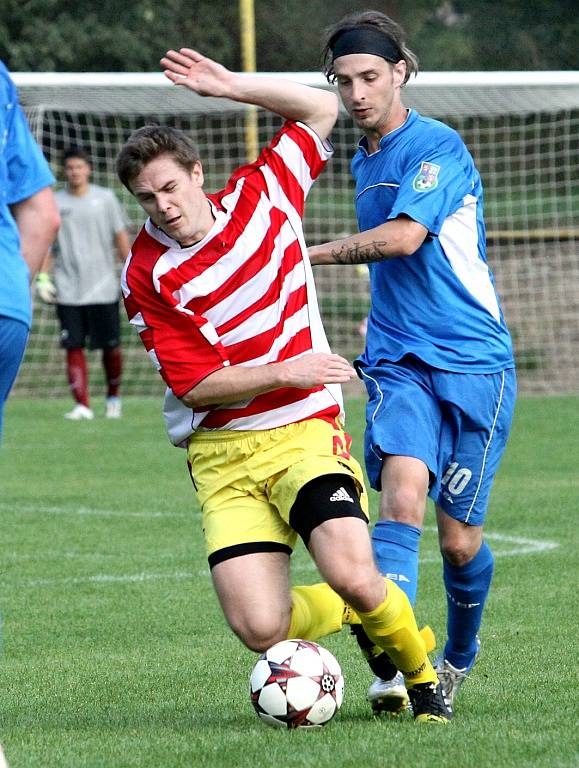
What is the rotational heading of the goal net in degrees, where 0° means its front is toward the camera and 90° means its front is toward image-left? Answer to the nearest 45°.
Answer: approximately 0°

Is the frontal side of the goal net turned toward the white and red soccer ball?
yes

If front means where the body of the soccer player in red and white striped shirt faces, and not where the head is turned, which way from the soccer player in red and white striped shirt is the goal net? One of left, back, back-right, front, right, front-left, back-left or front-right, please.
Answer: back

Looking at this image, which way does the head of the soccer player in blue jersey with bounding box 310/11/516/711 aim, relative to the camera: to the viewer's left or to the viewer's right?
to the viewer's left

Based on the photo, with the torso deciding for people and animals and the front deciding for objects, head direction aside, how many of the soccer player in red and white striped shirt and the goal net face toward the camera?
2

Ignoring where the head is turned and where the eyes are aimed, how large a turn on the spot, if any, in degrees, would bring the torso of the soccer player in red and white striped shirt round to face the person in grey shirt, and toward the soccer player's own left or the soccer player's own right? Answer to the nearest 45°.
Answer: approximately 180°

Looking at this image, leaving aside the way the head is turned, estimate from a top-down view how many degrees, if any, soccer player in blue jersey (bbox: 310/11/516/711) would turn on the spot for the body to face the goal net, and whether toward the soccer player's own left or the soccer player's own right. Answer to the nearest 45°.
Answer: approximately 135° to the soccer player's own right
